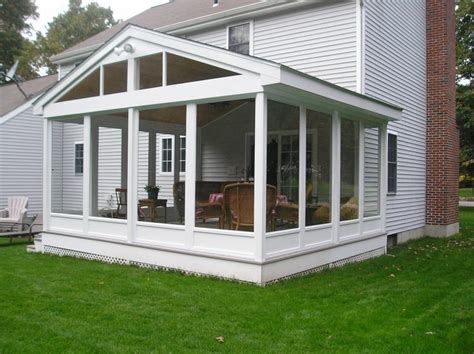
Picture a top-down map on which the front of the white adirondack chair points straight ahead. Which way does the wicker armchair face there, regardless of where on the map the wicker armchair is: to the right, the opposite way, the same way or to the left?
the opposite way

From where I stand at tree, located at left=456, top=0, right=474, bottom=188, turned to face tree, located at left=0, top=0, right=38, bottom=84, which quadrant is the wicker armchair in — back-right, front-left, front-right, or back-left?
front-left

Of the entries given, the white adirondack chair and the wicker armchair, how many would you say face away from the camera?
1

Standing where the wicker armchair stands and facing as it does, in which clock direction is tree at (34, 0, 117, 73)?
The tree is roughly at 11 o'clock from the wicker armchair.

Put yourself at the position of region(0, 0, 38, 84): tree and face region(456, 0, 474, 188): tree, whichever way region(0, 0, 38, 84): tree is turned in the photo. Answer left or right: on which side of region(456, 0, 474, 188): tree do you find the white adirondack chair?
right

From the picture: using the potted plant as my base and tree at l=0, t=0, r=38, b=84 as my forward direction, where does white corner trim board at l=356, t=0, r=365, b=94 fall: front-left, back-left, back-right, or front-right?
back-right

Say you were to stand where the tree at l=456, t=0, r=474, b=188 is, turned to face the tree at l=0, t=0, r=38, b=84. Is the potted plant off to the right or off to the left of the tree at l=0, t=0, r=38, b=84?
left

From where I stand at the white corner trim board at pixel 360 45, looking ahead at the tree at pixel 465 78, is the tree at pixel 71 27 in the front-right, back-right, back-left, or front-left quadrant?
front-left

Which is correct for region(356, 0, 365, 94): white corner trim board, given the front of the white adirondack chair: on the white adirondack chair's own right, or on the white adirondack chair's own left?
on the white adirondack chair's own left

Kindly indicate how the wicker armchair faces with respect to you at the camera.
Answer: facing away from the viewer

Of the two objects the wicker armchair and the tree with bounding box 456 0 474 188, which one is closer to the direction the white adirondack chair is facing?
the wicker armchair
